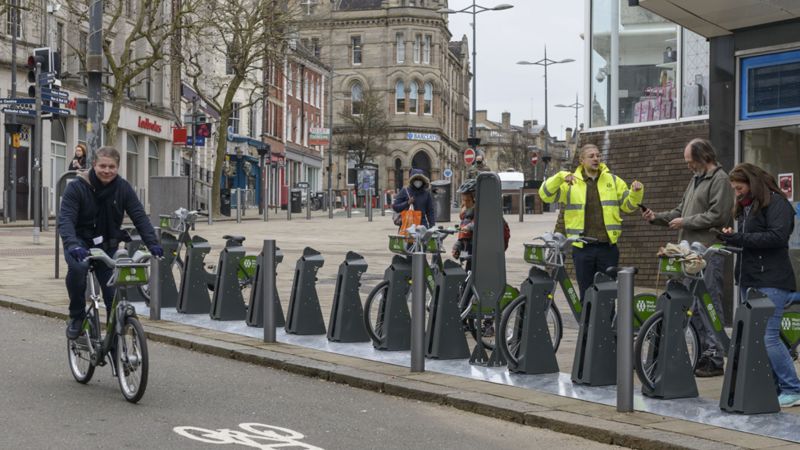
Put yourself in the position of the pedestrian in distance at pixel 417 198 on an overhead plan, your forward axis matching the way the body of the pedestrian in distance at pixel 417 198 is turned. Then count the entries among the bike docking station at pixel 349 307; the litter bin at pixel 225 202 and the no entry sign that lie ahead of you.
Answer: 1

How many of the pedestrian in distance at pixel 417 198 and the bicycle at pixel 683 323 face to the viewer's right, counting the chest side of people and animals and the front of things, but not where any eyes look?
0

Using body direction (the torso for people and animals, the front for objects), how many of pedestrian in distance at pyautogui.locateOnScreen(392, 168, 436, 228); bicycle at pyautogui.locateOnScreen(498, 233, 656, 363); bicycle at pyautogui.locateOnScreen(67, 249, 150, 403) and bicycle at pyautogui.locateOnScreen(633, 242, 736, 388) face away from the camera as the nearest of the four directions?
0

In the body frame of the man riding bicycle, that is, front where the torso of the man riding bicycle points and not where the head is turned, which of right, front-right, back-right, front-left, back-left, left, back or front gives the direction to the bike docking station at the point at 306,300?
left

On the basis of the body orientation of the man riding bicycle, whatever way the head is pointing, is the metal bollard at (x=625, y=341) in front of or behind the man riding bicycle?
in front

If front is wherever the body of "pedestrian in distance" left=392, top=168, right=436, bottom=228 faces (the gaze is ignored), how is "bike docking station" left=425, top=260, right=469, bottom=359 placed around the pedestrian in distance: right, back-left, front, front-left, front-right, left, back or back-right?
front

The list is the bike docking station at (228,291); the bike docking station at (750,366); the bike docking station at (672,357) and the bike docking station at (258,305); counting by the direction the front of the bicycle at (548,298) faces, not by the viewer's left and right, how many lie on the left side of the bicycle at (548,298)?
2

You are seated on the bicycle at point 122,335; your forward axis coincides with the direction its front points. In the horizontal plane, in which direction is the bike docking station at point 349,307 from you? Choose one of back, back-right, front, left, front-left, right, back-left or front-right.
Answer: left

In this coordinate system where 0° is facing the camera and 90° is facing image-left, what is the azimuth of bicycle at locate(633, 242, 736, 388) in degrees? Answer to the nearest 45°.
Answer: approximately 45°

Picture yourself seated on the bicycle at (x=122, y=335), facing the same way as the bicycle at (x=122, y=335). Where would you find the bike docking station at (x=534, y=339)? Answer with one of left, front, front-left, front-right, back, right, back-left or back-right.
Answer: front-left

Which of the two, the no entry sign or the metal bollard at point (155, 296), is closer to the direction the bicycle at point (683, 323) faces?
the metal bollard

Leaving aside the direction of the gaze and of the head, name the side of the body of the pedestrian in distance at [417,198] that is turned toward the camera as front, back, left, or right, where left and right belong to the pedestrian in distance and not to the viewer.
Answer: front

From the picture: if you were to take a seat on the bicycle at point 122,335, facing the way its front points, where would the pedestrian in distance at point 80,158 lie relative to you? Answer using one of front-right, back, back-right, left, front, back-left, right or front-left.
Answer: back-left
